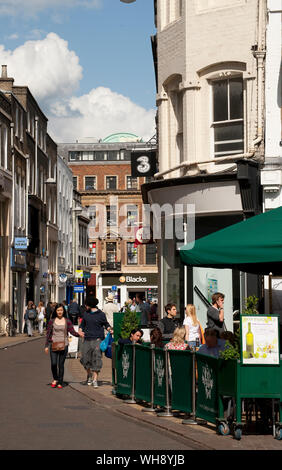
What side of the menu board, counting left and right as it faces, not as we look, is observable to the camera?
front

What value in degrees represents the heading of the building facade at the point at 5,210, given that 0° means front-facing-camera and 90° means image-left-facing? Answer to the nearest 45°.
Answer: approximately 270°

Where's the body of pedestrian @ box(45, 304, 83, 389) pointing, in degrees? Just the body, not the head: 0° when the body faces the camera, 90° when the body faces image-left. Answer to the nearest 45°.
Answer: approximately 0°

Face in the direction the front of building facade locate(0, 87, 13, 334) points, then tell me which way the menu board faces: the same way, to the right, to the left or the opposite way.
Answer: to the right

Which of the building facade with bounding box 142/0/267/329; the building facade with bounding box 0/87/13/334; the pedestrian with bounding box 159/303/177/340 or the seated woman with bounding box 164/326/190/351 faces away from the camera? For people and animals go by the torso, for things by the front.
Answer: the seated woman

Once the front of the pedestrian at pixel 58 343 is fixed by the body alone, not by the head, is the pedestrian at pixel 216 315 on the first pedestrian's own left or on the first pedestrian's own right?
on the first pedestrian's own left

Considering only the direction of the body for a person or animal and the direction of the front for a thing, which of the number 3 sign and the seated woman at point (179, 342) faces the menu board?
the number 3 sign
